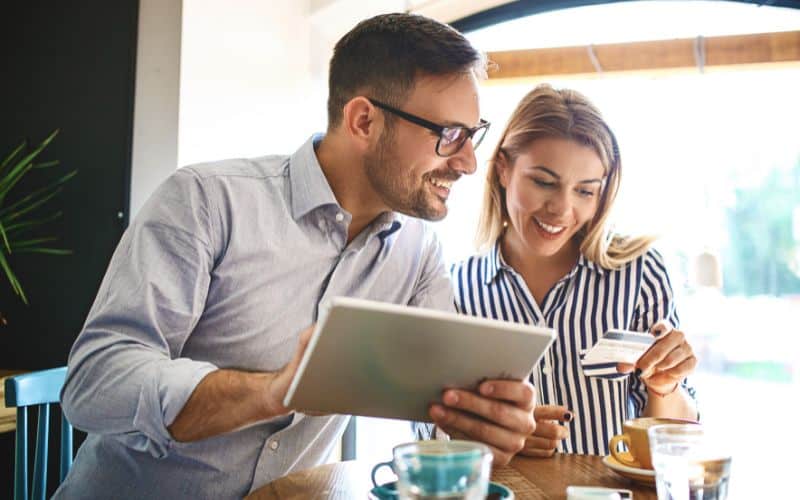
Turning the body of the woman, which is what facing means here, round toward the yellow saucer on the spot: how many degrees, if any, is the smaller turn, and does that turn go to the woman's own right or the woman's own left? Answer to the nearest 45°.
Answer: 0° — they already face it

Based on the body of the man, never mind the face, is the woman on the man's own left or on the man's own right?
on the man's own left

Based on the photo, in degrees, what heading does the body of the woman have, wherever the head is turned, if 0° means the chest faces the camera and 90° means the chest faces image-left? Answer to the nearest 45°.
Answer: approximately 0°

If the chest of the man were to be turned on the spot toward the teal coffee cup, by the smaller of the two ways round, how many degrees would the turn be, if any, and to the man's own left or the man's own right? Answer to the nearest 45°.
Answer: approximately 45° to the man's own right

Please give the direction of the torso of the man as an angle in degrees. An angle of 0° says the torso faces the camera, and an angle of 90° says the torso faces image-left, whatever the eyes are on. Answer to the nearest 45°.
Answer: approximately 315°

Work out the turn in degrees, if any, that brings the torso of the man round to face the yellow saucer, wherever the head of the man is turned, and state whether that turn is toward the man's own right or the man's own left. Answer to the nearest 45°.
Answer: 0° — they already face it

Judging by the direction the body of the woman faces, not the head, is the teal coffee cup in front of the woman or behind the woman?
in front

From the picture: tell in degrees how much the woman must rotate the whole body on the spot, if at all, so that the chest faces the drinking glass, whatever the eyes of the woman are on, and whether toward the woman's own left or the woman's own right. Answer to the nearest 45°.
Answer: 0° — they already face it

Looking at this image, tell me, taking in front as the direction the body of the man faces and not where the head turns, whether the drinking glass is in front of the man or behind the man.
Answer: in front

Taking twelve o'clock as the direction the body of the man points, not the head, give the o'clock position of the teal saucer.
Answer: The teal saucer is roughly at 1 o'clock from the man.
